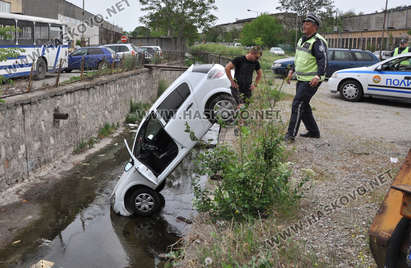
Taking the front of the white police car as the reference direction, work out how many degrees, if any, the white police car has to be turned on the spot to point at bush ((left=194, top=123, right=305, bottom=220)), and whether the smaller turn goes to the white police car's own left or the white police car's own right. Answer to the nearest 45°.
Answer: approximately 90° to the white police car's own left

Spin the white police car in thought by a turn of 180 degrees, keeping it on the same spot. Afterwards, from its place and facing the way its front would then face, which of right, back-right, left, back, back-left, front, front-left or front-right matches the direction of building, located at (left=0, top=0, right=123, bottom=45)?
back-left

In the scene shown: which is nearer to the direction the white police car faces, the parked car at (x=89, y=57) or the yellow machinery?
the parked car

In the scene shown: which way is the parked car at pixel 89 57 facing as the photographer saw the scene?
facing the viewer and to the left of the viewer

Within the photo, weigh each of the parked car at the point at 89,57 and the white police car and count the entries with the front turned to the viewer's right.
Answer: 0

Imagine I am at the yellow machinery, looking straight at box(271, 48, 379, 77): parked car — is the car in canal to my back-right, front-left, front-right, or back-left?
front-left

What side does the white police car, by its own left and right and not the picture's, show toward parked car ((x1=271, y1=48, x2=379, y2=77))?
right

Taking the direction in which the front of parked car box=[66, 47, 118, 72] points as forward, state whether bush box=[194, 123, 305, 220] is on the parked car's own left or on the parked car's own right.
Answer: on the parked car's own left

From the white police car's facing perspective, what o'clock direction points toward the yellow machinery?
The yellow machinery is roughly at 9 o'clock from the white police car.

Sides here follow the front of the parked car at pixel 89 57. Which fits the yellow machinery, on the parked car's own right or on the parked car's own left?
on the parked car's own left

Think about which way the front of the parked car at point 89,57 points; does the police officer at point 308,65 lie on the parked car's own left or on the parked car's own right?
on the parked car's own left

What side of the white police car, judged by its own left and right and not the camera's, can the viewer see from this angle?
left
